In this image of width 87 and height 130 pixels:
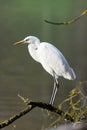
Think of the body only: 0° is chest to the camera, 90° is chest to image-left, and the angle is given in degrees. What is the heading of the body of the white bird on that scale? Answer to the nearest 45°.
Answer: approximately 90°
